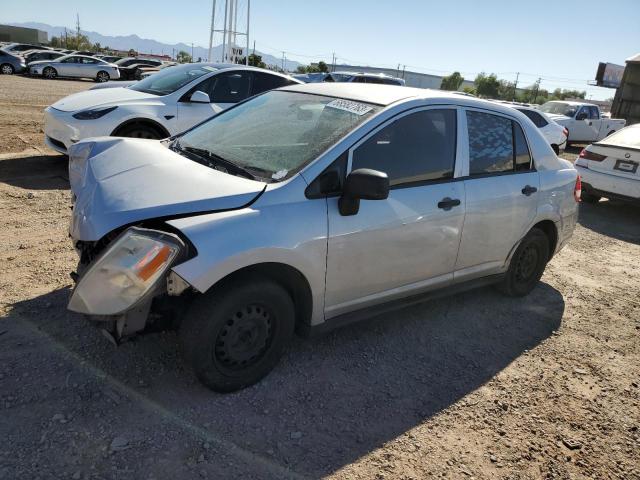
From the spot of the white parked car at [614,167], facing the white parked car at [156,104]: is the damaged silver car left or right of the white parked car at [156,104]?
left

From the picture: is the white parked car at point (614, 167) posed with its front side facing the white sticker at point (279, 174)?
no

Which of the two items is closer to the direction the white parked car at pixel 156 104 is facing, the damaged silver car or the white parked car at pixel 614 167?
the damaged silver car

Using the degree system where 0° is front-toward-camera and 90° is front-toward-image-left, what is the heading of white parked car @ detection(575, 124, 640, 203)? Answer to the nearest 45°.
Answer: approximately 225°

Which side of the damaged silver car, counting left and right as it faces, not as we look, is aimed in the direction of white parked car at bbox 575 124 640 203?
back

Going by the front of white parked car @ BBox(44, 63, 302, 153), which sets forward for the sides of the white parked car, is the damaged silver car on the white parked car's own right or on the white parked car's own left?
on the white parked car's own left

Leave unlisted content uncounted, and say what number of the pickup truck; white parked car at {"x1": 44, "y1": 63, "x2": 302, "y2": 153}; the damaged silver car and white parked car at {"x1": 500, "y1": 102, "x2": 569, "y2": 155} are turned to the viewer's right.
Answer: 0

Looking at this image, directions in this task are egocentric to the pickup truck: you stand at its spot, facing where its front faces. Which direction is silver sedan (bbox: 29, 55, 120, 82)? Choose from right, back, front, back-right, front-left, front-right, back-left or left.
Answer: front-right

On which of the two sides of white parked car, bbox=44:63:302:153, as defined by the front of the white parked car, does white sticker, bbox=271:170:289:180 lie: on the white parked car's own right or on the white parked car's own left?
on the white parked car's own left

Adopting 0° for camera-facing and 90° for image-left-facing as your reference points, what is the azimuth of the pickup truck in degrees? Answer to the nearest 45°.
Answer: approximately 45°

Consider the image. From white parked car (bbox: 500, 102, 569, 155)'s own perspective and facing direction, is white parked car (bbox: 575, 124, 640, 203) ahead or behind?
behind

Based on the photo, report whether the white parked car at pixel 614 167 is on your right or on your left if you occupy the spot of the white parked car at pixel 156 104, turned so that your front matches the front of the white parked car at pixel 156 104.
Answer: on your left

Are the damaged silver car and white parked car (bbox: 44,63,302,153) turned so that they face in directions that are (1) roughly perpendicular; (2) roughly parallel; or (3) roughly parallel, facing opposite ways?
roughly parallel

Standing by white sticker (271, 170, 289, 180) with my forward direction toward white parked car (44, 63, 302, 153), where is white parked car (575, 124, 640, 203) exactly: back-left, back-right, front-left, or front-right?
front-right

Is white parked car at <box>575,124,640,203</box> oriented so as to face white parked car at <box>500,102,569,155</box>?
no

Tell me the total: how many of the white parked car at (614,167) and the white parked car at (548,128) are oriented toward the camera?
0

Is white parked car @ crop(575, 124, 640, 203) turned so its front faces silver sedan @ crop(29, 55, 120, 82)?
no

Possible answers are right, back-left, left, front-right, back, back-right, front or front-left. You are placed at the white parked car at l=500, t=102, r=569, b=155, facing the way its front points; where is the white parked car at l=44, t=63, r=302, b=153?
left

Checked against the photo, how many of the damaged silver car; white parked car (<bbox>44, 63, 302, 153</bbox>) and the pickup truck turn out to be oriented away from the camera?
0

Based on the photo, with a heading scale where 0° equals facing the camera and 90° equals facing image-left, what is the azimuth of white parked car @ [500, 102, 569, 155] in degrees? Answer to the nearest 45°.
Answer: approximately 135°
